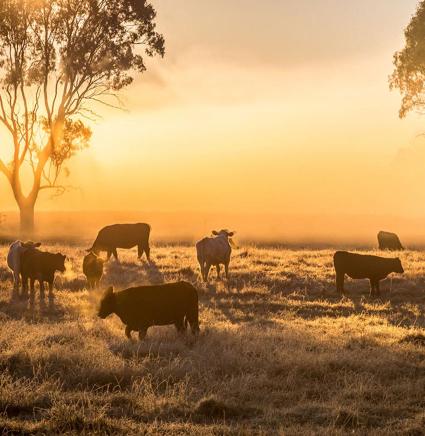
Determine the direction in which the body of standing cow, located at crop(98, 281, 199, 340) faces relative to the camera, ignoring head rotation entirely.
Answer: to the viewer's left

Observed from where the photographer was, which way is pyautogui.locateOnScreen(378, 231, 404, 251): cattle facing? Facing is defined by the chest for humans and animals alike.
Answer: facing to the right of the viewer

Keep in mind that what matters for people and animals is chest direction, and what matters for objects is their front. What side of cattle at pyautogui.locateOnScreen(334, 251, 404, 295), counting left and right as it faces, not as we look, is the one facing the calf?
back

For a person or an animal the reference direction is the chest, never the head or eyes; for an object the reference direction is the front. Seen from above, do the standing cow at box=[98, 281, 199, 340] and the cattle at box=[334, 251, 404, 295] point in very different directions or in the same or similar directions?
very different directions

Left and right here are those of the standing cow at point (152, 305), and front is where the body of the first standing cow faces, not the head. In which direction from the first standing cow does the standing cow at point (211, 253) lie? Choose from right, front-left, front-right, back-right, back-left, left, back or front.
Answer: right

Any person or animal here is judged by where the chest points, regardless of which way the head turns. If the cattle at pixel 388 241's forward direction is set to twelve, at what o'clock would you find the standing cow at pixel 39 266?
The standing cow is roughly at 4 o'clock from the cattle.

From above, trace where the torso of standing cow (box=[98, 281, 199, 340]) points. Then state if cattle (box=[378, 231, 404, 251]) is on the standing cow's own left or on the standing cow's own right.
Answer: on the standing cow's own right

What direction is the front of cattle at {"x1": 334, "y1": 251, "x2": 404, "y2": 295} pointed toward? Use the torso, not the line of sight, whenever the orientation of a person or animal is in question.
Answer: to the viewer's right

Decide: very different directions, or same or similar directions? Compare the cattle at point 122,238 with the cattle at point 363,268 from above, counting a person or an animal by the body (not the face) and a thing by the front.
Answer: very different directions

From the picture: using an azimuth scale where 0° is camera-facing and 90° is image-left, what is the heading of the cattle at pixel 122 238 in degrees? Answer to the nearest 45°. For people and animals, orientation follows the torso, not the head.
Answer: approximately 90°

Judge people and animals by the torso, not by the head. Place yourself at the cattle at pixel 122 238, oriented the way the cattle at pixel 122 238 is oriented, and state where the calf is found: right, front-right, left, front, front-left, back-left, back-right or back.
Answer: left
